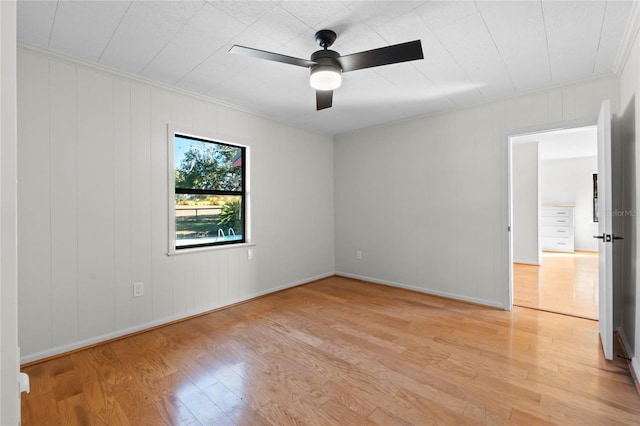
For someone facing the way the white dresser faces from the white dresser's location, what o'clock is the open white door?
The open white door is roughly at 12 o'clock from the white dresser.

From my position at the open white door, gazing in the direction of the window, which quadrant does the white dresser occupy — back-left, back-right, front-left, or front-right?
back-right

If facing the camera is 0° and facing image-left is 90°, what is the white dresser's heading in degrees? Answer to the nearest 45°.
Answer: approximately 0°
